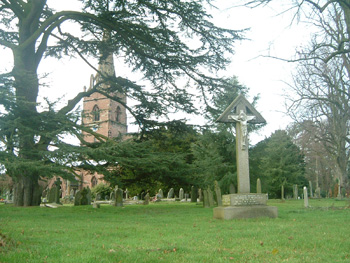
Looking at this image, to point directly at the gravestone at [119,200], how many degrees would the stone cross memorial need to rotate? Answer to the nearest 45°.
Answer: approximately 135° to its right

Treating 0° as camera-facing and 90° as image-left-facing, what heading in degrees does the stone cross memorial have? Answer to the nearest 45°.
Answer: approximately 0°

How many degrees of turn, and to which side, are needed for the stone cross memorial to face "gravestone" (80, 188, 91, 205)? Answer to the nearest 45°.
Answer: approximately 135° to its right
